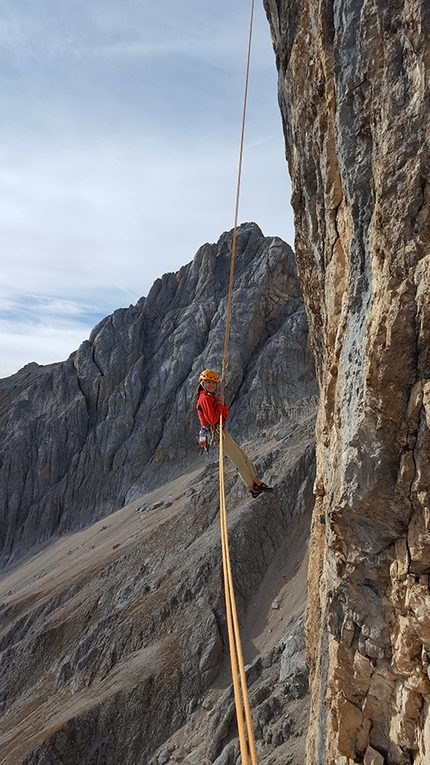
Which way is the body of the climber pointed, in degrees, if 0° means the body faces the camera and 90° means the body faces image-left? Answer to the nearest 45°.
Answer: approximately 270°
